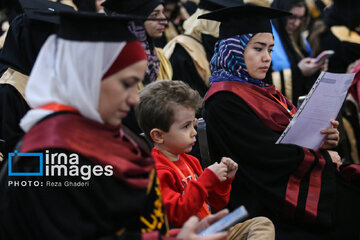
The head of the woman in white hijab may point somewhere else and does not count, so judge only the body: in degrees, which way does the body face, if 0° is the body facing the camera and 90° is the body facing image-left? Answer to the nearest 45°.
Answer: approximately 270°

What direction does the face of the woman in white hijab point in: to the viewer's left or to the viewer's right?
to the viewer's right
